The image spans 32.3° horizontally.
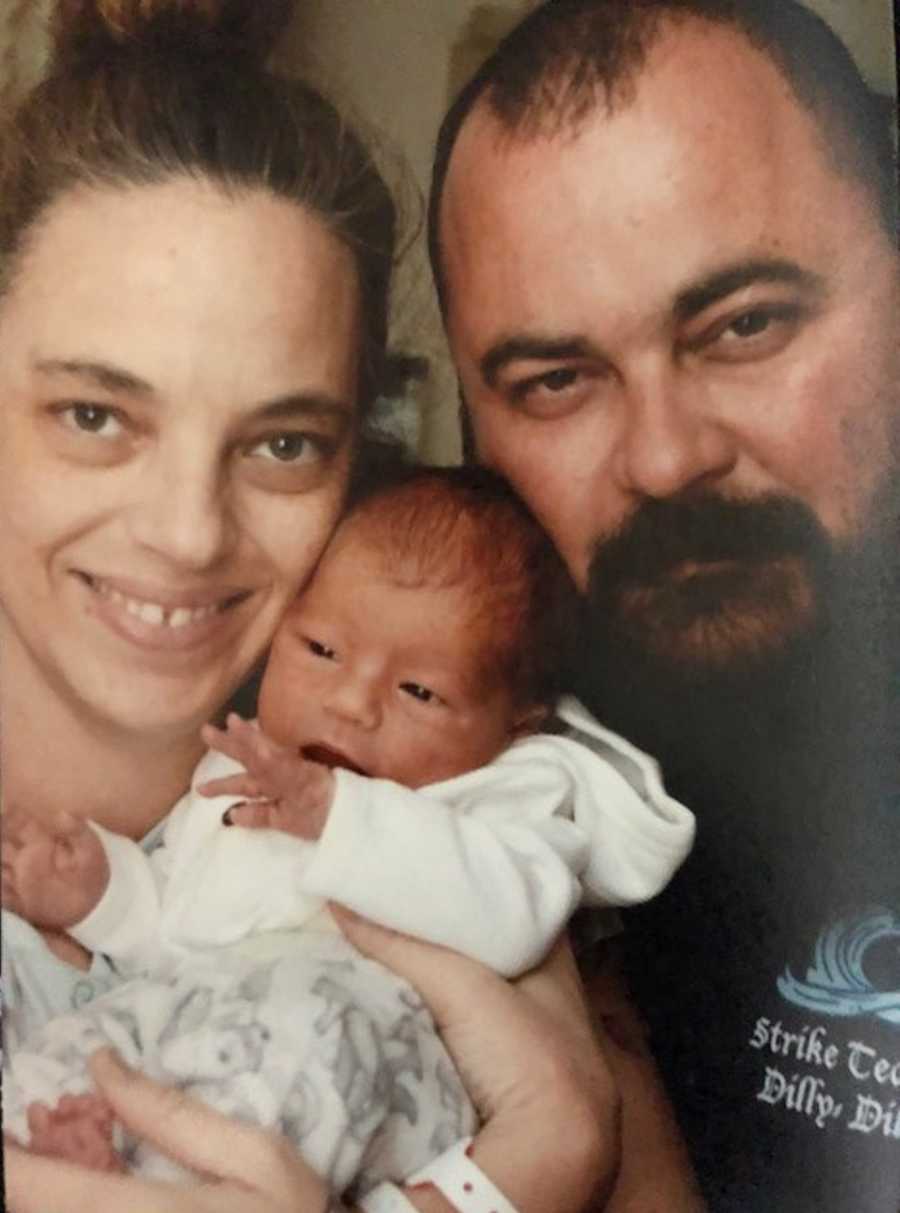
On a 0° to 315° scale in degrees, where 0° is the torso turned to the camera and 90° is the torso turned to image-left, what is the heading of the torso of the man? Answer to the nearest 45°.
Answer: approximately 0°

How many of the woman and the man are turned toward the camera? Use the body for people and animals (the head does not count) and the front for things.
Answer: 2

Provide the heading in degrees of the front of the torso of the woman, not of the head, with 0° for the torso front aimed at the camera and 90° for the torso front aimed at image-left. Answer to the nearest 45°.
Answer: approximately 0°
